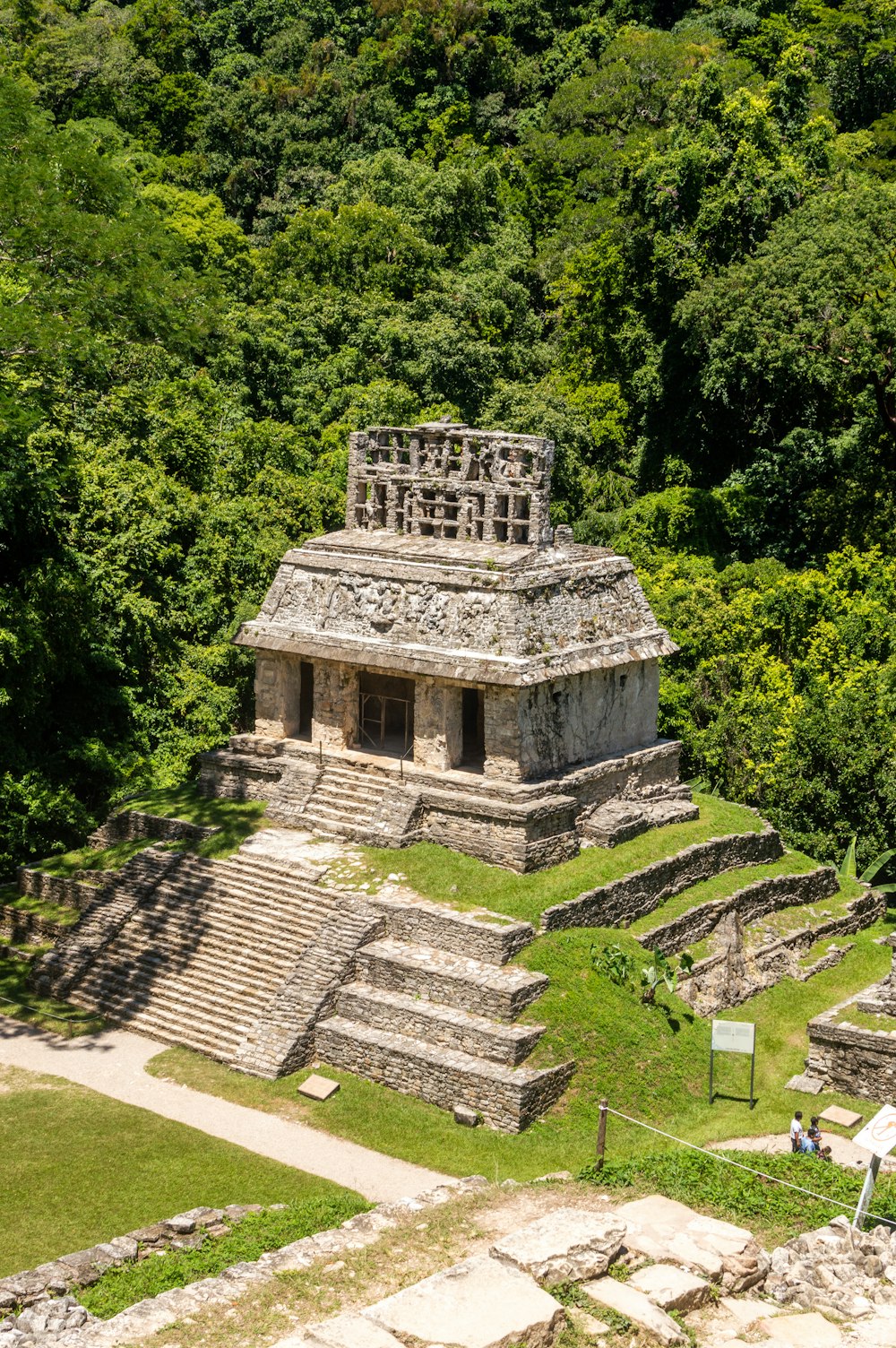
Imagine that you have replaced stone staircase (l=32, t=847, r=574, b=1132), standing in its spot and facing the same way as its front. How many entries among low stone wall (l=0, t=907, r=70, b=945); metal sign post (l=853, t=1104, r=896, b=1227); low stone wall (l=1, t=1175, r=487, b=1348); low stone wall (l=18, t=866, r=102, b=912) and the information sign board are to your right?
2

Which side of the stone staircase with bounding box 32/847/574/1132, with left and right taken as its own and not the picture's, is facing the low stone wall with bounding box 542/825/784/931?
back

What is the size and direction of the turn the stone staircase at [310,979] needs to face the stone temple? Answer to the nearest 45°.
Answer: approximately 180°

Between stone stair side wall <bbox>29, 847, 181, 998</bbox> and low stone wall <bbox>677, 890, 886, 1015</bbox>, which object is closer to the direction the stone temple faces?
the stone stair side wall

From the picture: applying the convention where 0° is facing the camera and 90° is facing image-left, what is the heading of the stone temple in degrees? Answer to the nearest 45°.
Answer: approximately 45°

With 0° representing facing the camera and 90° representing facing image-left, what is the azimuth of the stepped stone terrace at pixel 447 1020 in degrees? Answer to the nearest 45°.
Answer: approximately 45°

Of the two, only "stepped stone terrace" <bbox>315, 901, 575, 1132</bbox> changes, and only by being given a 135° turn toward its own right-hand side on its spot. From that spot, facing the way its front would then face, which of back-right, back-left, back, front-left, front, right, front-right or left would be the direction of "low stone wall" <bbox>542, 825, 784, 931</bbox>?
front-right

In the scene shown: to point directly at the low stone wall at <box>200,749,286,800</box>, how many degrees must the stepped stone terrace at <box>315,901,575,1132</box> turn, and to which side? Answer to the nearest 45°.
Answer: approximately 90° to its right

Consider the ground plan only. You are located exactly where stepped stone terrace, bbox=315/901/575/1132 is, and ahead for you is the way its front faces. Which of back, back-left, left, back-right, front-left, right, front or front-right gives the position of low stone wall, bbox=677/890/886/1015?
back

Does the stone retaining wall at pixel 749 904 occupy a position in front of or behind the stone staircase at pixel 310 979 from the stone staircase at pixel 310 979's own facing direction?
behind
